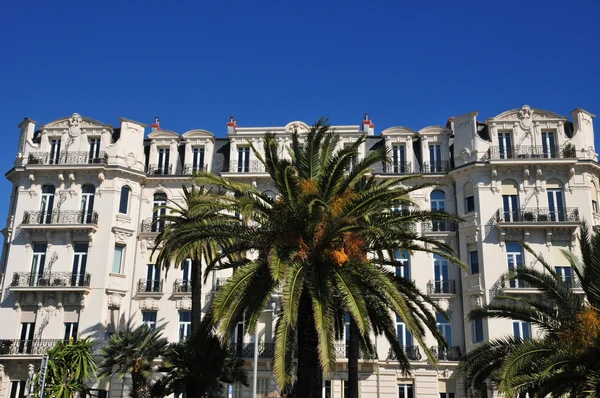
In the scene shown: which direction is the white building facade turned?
toward the camera

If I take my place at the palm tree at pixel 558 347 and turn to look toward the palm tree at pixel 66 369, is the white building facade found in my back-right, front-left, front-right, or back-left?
front-right

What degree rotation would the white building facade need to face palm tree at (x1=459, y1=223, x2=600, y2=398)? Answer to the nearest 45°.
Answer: approximately 45° to its left

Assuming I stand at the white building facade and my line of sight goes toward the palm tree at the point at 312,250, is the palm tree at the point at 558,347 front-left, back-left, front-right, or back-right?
front-left

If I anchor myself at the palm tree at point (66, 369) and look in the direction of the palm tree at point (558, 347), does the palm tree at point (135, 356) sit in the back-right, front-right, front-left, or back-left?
front-left

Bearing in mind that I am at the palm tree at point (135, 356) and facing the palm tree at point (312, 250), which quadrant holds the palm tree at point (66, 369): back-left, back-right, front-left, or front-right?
back-right

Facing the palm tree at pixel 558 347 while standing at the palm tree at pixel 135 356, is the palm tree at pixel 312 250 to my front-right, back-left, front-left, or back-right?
front-right

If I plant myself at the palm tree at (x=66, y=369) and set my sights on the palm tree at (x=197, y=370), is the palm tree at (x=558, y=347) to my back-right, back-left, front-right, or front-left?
front-right
